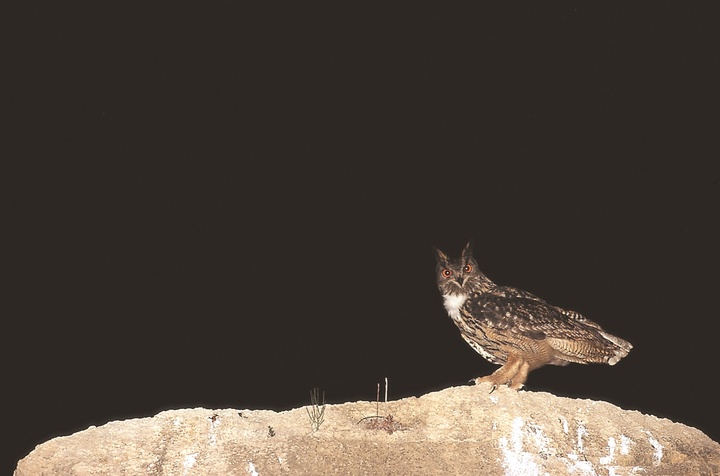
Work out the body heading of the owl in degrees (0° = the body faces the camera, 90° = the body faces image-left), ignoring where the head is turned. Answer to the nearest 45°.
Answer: approximately 90°

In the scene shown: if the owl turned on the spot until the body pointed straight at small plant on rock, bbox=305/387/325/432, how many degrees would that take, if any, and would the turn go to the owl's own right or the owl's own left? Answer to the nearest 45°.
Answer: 0° — it already faces it
